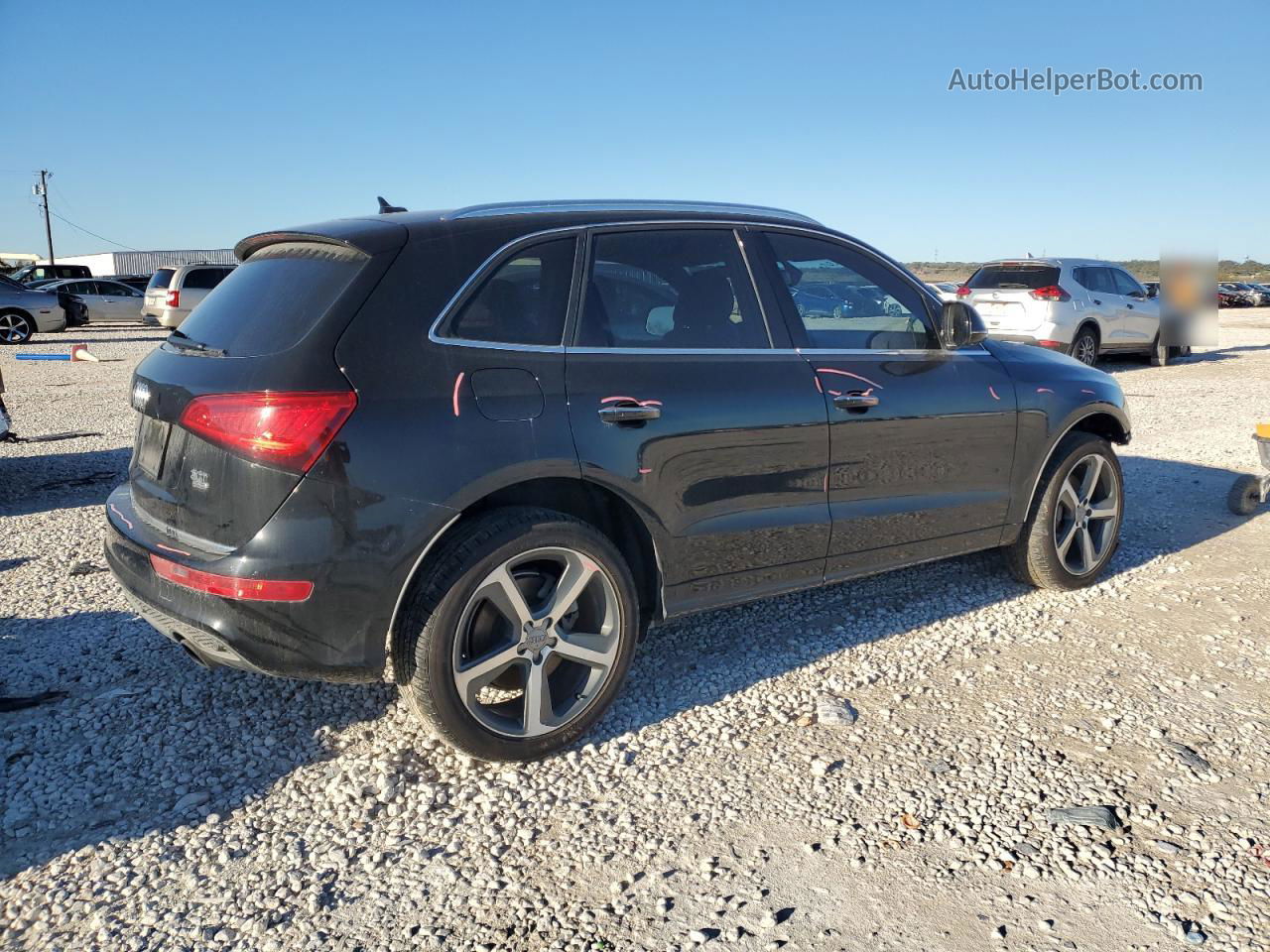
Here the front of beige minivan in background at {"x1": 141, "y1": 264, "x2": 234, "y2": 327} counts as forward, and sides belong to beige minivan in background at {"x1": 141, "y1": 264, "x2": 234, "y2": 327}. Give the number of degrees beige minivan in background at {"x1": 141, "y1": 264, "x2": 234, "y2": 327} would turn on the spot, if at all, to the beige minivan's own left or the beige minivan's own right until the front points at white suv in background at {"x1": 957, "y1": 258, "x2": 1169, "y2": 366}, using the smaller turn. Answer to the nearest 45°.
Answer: approximately 90° to the beige minivan's own right

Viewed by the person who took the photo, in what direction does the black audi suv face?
facing away from the viewer and to the right of the viewer

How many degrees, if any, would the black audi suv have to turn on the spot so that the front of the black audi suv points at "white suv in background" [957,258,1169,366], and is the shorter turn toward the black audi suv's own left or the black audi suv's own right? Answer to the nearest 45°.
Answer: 0° — it already faces it

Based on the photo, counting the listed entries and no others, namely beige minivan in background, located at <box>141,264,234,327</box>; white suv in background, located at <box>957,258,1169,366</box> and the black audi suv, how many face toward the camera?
0

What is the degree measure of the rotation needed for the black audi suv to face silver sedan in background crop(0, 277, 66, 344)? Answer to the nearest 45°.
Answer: approximately 90° to its left

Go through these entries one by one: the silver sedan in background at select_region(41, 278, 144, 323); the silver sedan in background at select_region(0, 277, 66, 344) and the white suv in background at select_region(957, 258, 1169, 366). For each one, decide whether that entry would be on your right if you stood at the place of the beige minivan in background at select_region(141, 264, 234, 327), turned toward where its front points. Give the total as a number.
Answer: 1

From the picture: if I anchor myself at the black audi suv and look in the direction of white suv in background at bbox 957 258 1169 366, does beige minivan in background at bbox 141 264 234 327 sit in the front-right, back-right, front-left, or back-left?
front-left

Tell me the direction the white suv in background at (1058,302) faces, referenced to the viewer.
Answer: facing away from the viewer and to the right of the viewer

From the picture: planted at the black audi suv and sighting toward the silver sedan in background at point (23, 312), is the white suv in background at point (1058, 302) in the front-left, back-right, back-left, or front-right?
front-right

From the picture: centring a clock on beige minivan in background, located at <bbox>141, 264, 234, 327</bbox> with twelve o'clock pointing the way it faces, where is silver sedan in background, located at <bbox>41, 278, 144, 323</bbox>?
The silver sedan in background is roughly at 10 o'clock from the beige minivan in background.

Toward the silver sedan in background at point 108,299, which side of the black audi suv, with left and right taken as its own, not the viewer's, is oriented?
left
